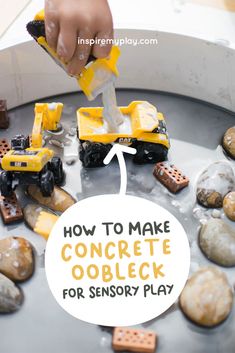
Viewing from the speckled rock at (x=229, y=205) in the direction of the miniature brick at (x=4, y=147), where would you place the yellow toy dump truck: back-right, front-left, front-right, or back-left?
front-right

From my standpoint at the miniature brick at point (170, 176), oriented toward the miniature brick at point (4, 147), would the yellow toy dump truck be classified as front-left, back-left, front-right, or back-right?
front-right

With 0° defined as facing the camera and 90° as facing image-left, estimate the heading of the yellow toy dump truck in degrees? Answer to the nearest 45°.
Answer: approximately 270°

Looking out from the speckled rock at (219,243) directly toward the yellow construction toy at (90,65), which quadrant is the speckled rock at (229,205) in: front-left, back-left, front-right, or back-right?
front-right

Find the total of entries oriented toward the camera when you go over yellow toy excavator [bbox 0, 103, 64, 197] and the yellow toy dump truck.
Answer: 0

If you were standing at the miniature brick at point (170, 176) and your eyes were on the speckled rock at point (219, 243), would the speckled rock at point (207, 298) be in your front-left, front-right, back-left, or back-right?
front-right

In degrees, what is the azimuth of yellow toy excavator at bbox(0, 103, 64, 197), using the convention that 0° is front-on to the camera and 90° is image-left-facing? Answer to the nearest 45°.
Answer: approximately 225°
